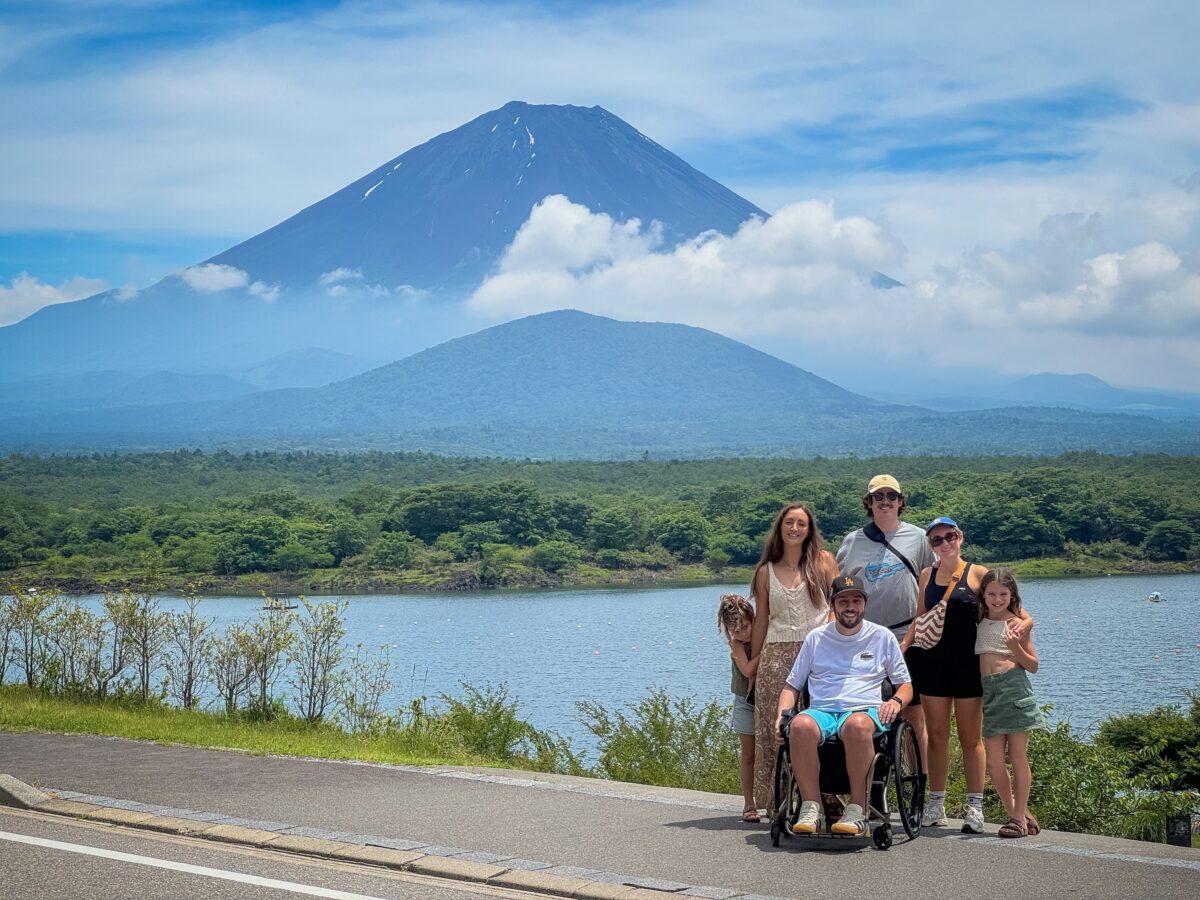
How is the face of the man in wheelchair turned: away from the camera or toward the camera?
toward the camera

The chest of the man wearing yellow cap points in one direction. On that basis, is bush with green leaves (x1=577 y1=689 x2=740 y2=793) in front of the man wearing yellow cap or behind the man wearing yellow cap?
behind

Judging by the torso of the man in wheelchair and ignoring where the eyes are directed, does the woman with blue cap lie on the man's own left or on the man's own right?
on the man's own left

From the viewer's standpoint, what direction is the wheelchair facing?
toward the camera

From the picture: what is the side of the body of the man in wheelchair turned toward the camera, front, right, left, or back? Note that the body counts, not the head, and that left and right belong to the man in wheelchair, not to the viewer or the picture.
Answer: front

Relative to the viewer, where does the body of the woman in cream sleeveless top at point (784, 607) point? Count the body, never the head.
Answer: toward the camera
